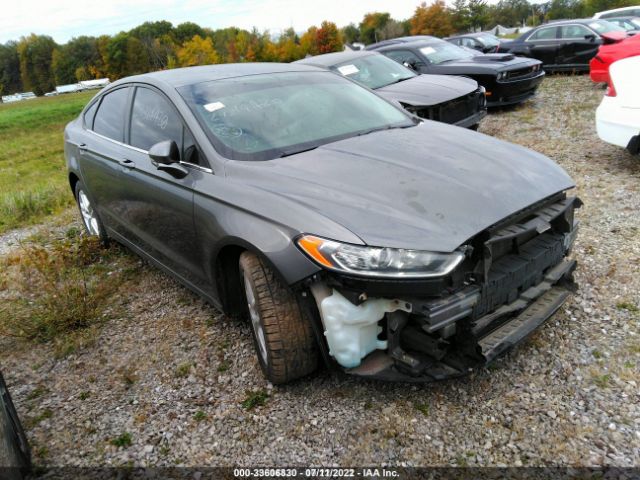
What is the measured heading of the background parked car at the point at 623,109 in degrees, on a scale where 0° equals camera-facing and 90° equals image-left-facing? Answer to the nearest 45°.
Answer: approximately 270°

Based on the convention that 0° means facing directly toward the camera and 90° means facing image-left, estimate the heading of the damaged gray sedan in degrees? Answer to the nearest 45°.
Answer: approximately 315°

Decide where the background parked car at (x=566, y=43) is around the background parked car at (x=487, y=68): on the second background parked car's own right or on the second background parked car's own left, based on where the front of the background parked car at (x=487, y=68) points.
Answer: on the second background parked car's own left

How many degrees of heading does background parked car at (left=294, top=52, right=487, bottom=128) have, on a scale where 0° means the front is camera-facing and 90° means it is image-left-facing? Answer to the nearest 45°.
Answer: approximately 315°

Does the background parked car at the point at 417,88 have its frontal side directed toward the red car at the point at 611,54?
no

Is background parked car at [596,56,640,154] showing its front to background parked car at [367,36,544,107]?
no

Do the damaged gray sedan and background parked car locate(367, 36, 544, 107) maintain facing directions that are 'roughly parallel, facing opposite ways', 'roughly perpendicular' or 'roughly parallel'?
roughly parallel

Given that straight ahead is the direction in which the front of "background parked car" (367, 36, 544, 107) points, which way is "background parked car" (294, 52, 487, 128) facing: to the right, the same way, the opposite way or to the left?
the same way

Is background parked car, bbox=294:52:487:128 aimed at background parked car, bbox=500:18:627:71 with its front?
no

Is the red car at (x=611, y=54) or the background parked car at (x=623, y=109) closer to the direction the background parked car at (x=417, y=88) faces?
the background parked car

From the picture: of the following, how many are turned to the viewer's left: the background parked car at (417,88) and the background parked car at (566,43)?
0

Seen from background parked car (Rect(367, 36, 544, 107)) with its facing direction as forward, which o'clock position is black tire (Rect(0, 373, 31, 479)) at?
The black tire is roughly at 2 o'clock from the background parked car.

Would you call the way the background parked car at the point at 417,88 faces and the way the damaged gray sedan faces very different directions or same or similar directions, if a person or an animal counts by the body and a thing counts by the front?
same or similar directions

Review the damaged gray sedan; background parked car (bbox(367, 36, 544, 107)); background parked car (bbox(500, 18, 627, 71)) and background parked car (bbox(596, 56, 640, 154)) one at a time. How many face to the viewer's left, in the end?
0

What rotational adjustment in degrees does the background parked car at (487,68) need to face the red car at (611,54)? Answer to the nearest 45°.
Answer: approximately 45° to its left
